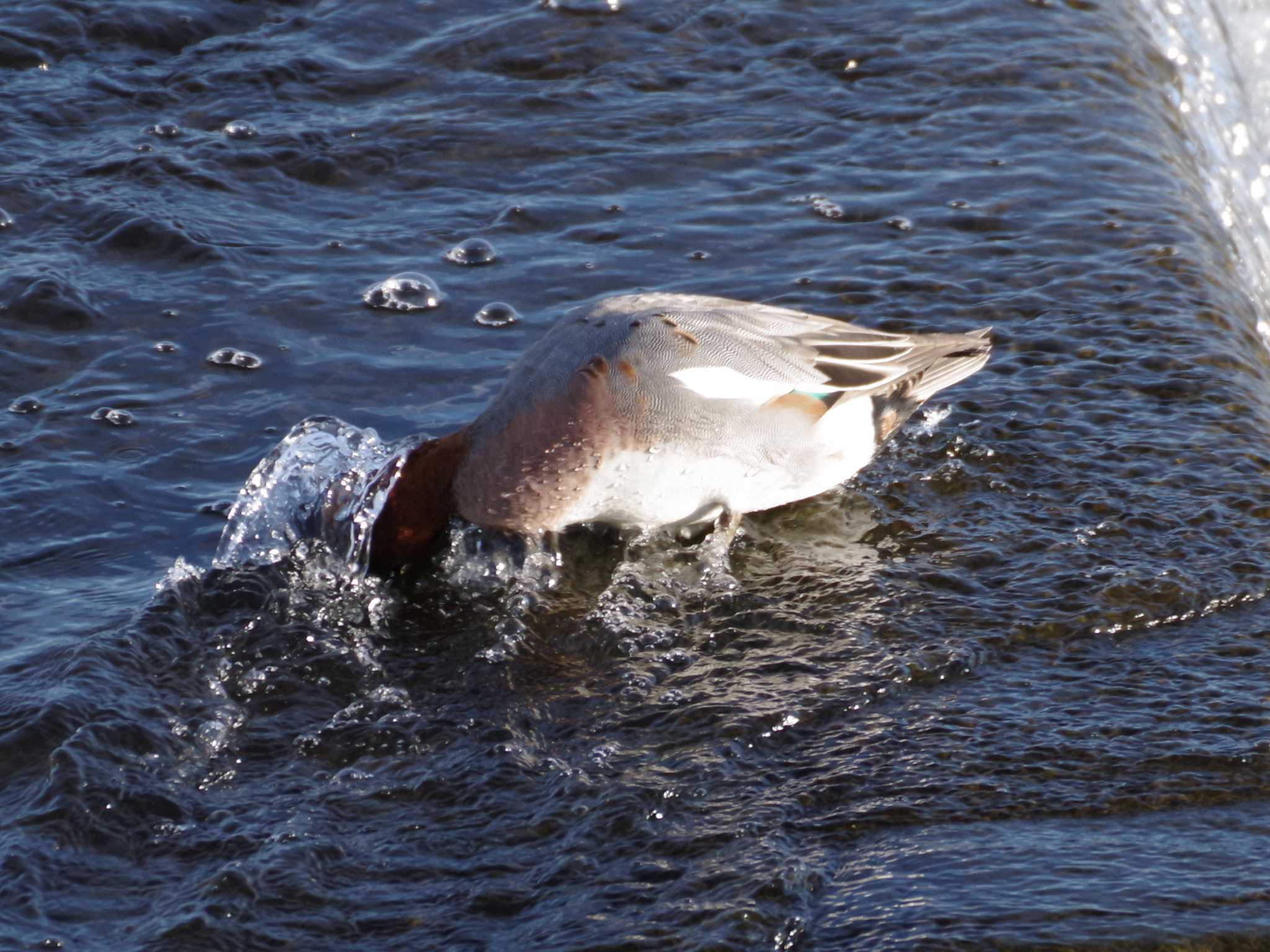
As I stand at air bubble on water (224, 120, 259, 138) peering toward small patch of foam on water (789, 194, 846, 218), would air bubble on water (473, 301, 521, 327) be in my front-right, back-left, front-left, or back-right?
front-right

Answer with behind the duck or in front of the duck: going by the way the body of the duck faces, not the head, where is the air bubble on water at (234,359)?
in front

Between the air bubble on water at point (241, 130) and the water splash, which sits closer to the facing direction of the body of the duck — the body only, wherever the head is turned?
the water splash

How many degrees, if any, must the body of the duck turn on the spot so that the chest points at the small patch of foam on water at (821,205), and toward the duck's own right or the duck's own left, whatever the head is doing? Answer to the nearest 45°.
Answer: approximately 90° to the duck's own right

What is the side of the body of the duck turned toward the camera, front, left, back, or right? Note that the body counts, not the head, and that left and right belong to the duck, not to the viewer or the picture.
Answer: left

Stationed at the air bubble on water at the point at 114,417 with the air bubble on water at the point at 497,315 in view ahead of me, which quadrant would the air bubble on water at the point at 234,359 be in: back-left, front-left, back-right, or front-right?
front-left

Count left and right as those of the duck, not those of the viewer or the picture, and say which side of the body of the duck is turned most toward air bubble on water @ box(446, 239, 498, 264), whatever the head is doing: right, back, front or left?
right

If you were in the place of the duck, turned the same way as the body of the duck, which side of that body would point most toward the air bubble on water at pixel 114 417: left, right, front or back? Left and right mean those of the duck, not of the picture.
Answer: front

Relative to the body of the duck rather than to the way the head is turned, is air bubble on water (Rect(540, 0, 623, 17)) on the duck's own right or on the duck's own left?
on the duck's own right

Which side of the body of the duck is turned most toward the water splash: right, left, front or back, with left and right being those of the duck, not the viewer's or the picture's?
front
